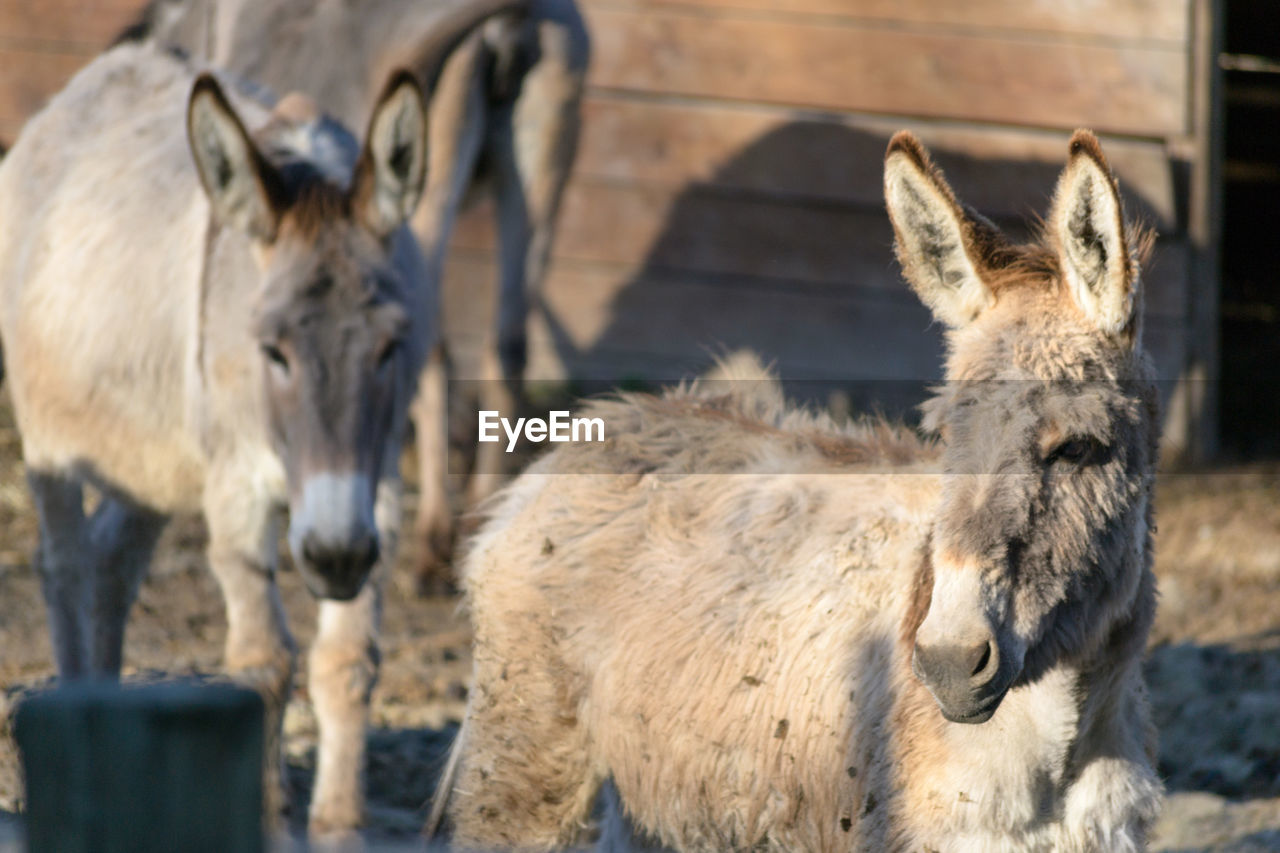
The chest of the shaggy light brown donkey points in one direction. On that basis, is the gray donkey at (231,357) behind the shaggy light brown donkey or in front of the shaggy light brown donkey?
behind

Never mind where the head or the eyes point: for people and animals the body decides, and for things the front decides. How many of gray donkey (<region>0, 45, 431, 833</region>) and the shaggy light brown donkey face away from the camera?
0

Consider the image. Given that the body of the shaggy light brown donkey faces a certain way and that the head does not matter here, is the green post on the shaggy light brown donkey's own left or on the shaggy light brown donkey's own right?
on the shaggy light brown donkey's own right

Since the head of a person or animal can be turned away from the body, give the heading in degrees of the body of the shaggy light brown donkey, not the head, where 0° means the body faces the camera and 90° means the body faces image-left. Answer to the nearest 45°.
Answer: approximately 315°

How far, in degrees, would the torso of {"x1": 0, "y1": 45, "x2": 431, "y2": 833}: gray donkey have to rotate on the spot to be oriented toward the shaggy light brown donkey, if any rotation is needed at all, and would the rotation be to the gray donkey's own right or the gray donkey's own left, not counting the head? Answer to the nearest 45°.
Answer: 0° — it already faces it

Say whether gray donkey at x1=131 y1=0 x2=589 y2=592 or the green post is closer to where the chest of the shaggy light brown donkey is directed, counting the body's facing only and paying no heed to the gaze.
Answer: the green post

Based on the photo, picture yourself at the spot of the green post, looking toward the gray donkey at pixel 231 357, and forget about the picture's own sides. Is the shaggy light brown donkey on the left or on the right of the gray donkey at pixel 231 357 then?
right

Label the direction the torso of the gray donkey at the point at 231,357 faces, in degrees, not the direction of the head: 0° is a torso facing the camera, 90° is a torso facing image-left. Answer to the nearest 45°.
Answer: approximately 315°
